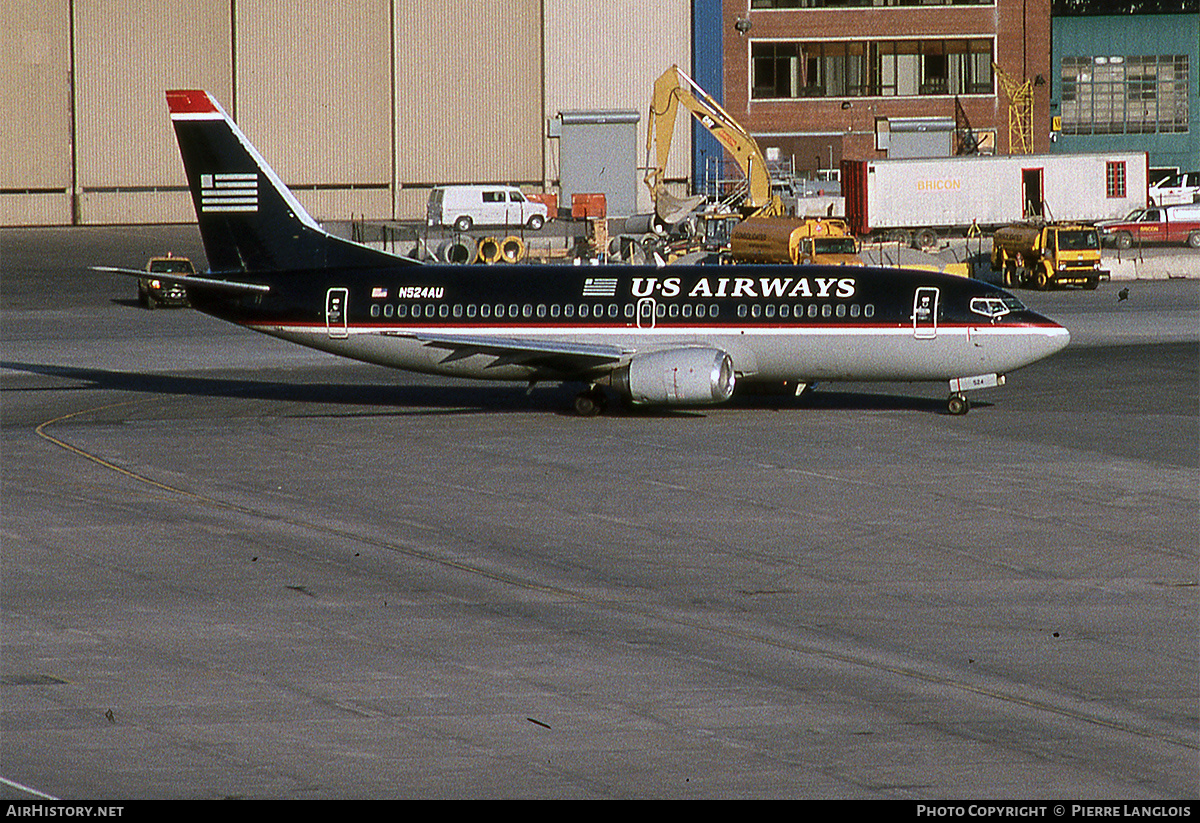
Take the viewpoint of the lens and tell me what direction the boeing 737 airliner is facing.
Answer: facing to the right of the viewer
